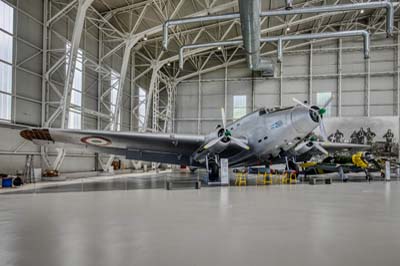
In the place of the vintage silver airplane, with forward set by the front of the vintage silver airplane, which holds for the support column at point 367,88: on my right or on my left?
on my left

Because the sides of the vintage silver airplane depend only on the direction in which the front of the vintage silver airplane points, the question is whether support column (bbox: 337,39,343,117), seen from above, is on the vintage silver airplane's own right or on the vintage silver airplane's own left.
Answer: on the vintage silver airplane's own left

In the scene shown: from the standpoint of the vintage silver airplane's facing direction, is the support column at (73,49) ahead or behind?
behind

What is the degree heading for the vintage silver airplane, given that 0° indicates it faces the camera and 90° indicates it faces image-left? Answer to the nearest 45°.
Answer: approximately 315°

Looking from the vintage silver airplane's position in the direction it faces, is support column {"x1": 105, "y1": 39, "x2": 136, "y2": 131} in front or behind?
behind

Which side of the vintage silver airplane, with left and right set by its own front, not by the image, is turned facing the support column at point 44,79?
back
